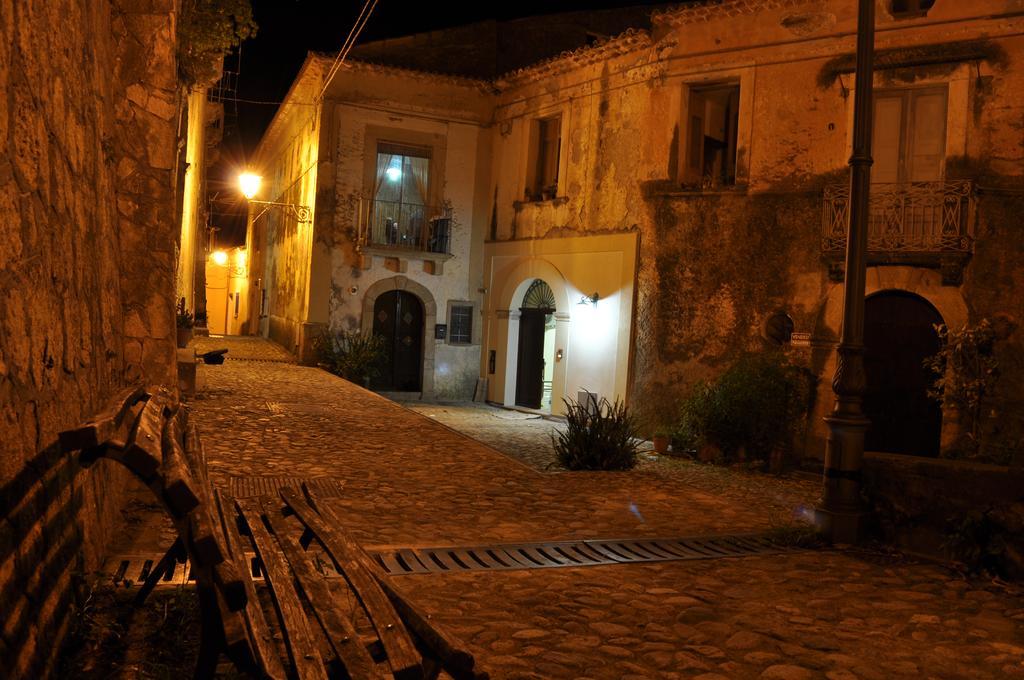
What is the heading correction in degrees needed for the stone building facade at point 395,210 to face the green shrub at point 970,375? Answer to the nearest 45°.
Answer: approximately 45° to its left

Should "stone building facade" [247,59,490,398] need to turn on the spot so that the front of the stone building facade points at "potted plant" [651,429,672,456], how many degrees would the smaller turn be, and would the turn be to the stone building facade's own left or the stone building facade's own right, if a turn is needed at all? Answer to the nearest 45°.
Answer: approximately 45° to the stone building facade's own left

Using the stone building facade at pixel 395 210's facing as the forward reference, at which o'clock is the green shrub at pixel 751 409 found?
The green shrub is roughly at 11 o'clock from the stone building facade.

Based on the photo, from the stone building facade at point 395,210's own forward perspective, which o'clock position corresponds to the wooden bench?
The wooden bench is roughly at 12 o'clock from the stone building facade.

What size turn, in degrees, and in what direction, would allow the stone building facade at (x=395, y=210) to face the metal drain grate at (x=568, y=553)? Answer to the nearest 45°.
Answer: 0° — it already faces it

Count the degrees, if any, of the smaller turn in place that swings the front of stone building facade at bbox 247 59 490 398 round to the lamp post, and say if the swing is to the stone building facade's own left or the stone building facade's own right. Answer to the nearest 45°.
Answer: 0° — it already faces it

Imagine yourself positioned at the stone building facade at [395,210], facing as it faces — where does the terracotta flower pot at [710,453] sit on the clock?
The terracotta flower pot is roughly at 11 o'clock from the stone building facade.

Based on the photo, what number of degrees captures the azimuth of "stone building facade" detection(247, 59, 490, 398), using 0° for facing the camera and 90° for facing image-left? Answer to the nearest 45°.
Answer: approximately 0°
